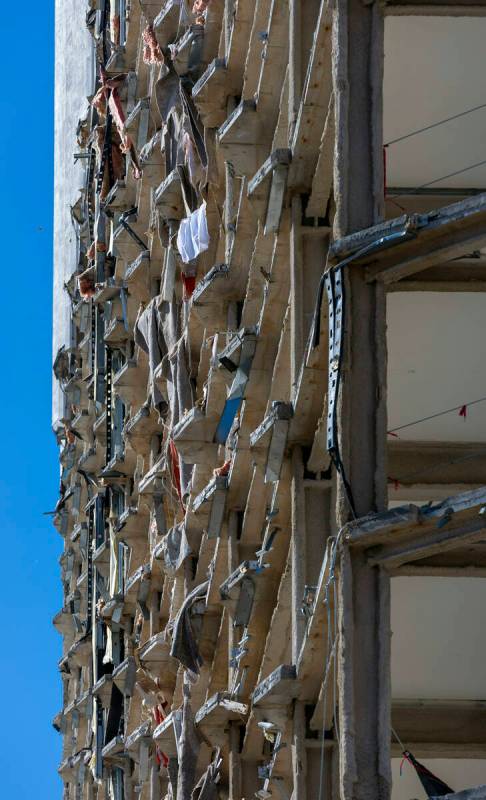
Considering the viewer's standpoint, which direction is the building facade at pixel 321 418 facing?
facing the viewer and to the left of the viewer
